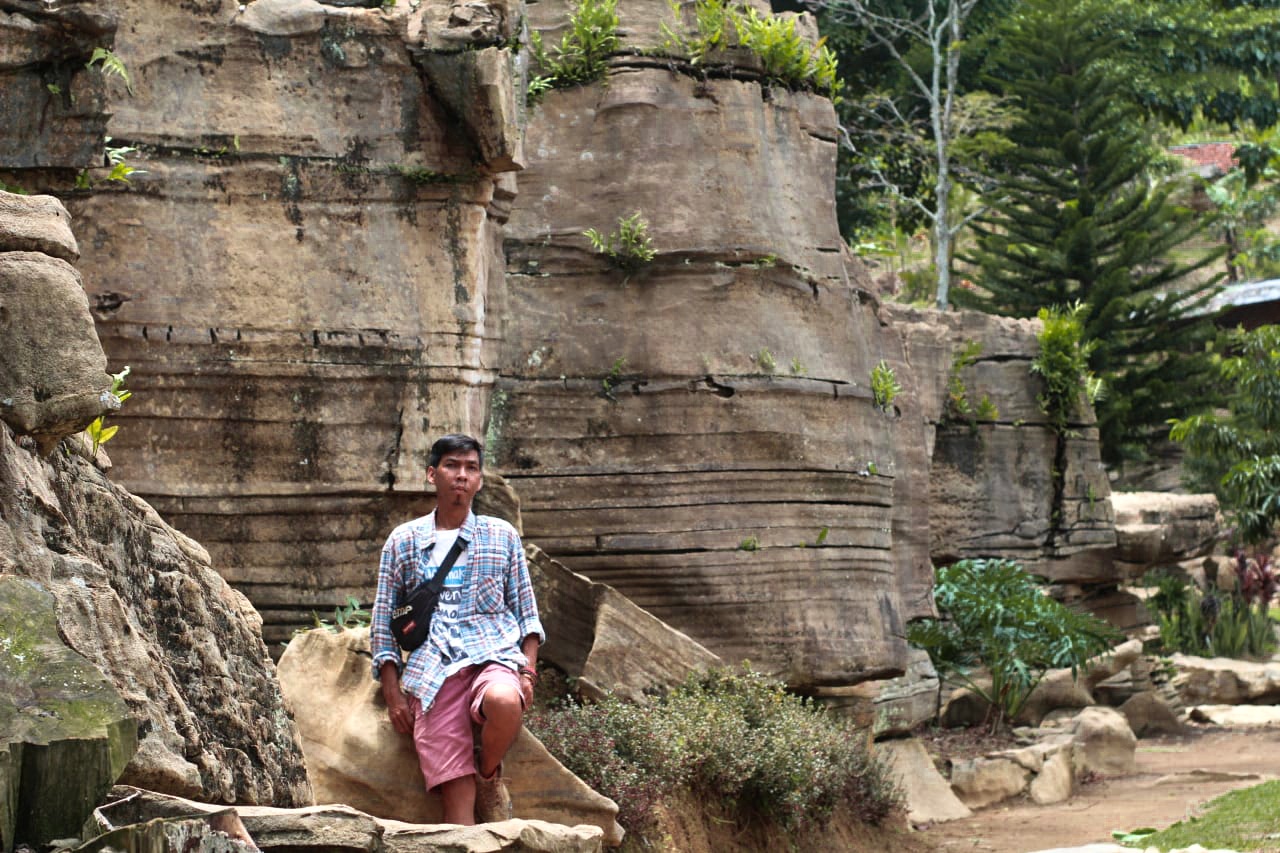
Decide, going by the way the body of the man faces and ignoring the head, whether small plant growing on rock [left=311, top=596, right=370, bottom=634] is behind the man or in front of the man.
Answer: behind

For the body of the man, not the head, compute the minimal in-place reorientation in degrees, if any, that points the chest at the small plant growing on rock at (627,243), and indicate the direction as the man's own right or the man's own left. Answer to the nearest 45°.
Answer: approximately 180°

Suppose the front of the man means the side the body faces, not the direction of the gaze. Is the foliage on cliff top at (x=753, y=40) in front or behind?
behind

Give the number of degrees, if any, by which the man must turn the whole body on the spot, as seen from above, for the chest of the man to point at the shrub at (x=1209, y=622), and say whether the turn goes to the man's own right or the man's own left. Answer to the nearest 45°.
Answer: approximately 135° to the man's own left

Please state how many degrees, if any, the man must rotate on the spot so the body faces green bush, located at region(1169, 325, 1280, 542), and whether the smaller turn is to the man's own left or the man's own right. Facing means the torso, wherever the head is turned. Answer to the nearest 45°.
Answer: approximately 135° to the man's own left

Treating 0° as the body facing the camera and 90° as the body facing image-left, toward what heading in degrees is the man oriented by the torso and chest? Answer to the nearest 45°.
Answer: approximately 0°

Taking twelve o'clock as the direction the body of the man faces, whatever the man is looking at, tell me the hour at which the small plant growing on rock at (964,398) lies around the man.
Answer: The small plant growing on rock is roughly at 7 o'clock from the man.

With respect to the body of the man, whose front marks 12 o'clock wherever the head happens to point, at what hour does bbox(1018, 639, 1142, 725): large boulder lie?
The large boulder is roughly at 7 o'clock from the man.

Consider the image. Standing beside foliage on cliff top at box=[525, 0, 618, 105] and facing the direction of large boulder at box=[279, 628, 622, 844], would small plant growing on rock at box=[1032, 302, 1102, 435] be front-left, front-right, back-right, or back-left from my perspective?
back-left
